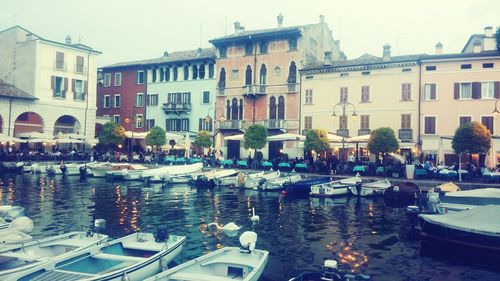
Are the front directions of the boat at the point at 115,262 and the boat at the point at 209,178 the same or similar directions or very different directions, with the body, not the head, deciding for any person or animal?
very different directions

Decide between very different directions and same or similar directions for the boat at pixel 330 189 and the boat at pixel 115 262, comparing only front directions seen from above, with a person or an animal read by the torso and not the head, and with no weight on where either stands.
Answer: very different directions

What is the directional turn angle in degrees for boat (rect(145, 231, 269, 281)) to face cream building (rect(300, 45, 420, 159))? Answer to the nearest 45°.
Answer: approximately 180°

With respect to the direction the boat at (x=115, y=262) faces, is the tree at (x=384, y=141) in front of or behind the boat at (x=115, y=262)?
behind

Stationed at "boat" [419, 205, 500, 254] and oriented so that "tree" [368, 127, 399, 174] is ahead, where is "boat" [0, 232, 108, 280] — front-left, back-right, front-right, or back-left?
back-left
